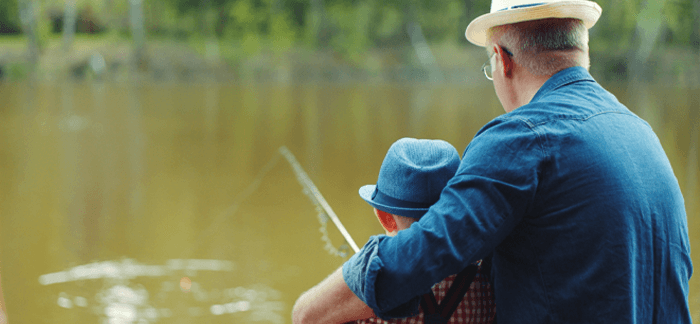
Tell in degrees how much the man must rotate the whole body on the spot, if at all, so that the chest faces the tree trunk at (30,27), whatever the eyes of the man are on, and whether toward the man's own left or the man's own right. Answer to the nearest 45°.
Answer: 0° — they already face it

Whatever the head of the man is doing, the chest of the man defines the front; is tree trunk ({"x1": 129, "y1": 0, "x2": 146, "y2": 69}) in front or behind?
in front

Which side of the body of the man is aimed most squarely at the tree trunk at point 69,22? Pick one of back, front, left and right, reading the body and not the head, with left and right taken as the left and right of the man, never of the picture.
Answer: front

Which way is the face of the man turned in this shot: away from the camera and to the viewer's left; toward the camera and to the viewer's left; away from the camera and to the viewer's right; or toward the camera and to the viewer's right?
away from the camera and to the viewer's left

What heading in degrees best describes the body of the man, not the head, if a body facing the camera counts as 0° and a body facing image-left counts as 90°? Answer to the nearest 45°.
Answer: approximately 135°
